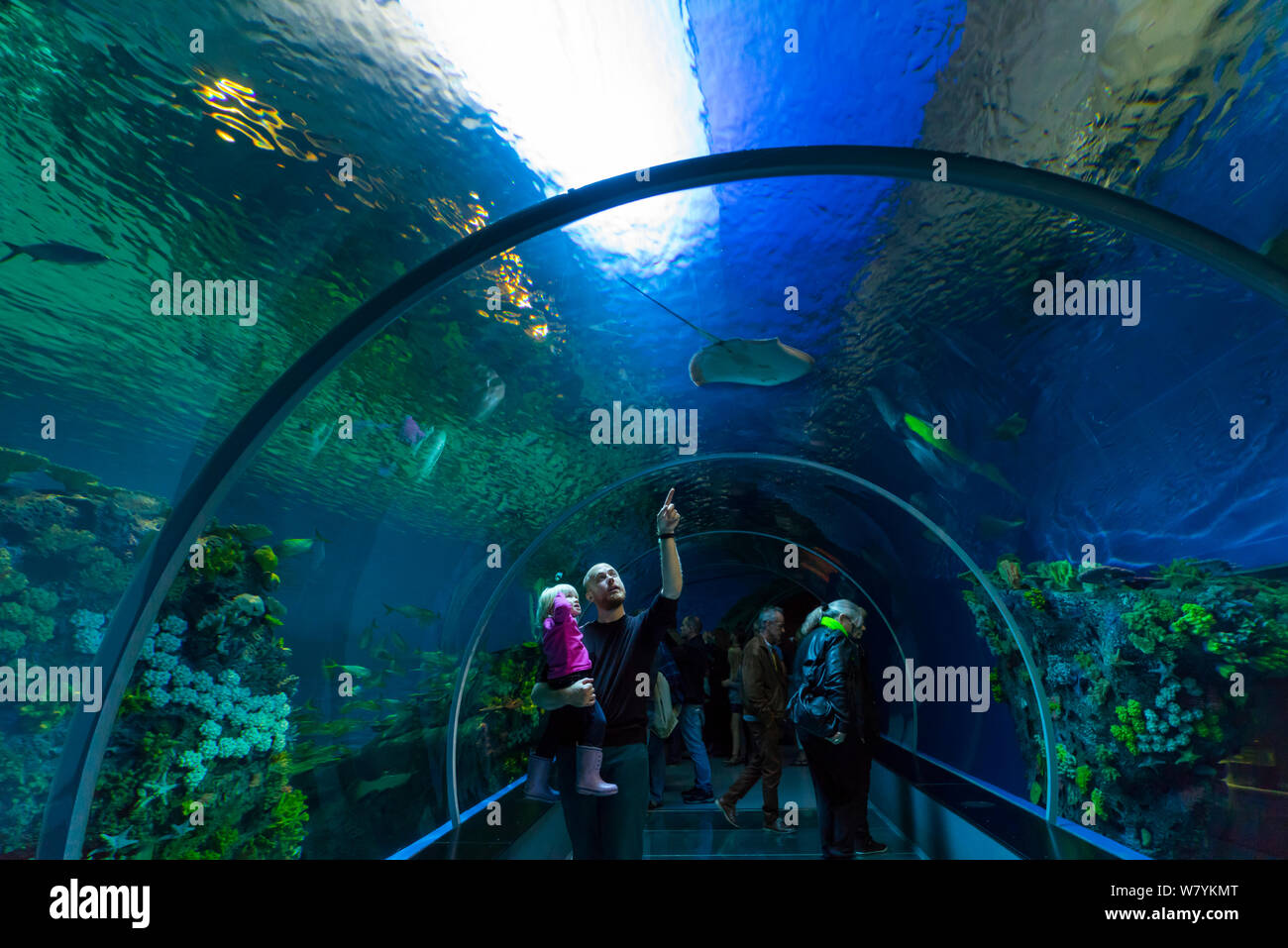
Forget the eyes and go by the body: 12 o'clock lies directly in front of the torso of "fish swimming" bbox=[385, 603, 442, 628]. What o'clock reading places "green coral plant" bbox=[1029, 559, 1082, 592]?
The green coral plant is roughly at 1 o'clock from the fish swimming.

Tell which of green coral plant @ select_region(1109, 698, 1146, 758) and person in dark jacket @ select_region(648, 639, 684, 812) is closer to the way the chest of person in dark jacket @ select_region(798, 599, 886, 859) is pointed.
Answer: the green coral plant

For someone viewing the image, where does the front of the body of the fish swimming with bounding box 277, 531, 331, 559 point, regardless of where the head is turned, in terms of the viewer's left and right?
facing to the left of the viewer

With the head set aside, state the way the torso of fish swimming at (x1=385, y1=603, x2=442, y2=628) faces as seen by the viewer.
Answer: to the viewer's right

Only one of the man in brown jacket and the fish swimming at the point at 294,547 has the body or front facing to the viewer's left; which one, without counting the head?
the fish swimming
